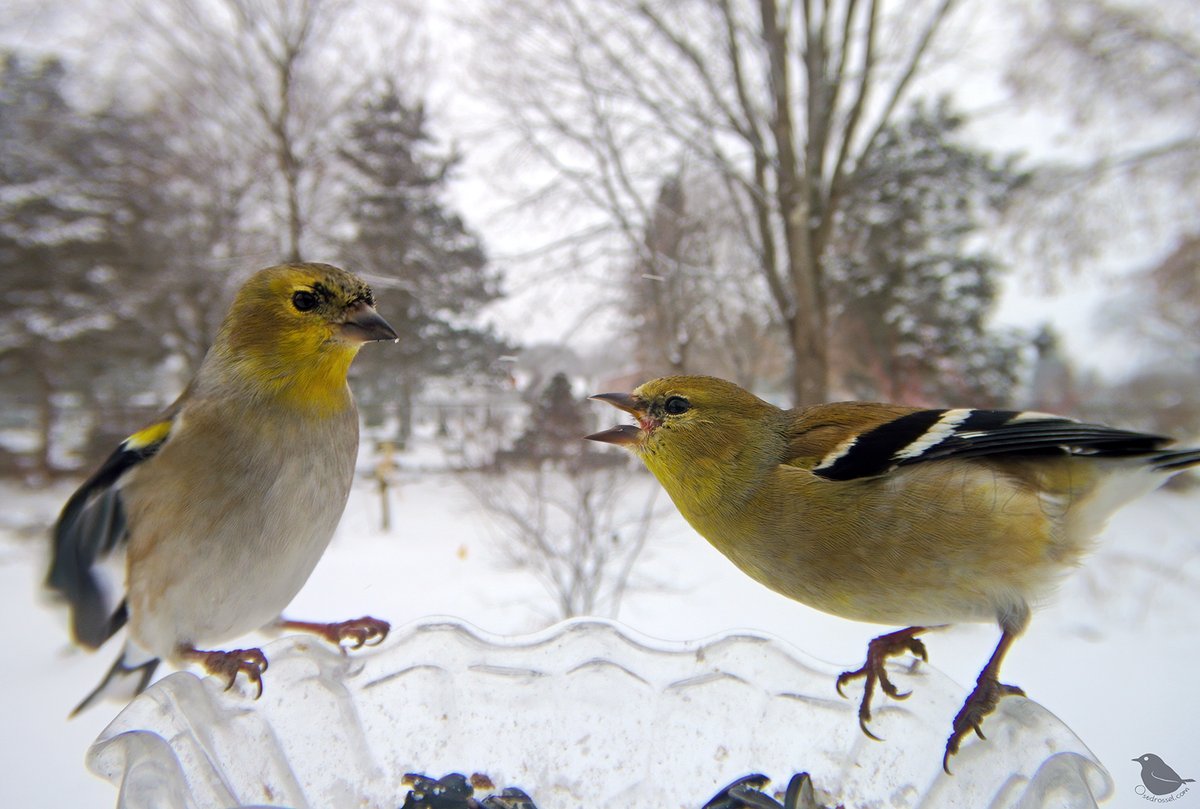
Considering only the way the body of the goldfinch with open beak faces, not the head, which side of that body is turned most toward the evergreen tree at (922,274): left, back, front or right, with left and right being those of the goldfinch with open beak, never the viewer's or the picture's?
right

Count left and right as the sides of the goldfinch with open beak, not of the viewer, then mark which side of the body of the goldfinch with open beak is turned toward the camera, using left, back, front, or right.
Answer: left

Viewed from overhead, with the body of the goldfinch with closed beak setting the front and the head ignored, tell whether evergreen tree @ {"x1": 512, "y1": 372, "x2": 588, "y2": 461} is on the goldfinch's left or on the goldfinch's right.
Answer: on the goldfinch's left

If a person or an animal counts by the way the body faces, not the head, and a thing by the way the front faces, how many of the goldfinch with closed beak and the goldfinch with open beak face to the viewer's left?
1

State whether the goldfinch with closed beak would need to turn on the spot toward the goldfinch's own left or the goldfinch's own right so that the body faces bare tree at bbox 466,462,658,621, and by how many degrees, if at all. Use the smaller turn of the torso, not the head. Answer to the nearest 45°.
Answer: approximately 90° to the goldfinch's own left

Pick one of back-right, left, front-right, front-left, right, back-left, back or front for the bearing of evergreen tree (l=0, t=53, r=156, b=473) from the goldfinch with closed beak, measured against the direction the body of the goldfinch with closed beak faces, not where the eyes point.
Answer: back-left

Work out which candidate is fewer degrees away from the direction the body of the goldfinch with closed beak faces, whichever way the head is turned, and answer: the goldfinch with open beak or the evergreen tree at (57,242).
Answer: the goldfinch with open beak

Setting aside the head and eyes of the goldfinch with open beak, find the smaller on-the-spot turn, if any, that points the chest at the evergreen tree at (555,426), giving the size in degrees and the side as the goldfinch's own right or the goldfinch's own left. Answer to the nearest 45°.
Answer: approximately 45° to the goldfinch's own right

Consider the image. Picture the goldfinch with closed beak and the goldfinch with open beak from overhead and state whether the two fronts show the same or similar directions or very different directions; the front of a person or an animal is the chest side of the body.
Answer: very different directions

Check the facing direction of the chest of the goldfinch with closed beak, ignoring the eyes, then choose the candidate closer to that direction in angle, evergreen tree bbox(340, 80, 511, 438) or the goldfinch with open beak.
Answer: the goldfinch with open beak

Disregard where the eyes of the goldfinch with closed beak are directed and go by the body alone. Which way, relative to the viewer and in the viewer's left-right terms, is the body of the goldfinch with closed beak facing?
facing the viewer and to the right of the viewer
